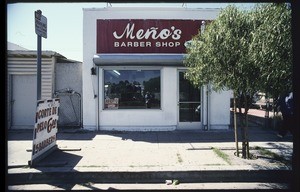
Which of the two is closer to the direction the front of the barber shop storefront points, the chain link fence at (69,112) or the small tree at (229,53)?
the small tree

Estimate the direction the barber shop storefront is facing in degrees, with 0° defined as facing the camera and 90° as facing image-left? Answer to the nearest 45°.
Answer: approximately 0°

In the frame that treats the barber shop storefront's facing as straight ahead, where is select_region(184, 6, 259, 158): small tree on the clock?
The small tree is roughly at 11 o'clock from the barber shop storefront.

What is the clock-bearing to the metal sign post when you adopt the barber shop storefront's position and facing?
The metal sign post is roughly at 1 o'clock from the barber shop storefront.

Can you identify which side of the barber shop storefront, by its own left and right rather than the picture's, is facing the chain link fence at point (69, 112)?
right

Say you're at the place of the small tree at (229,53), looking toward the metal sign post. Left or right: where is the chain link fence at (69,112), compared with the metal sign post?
right

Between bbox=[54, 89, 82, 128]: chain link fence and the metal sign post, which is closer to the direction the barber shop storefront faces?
the metal sign post
